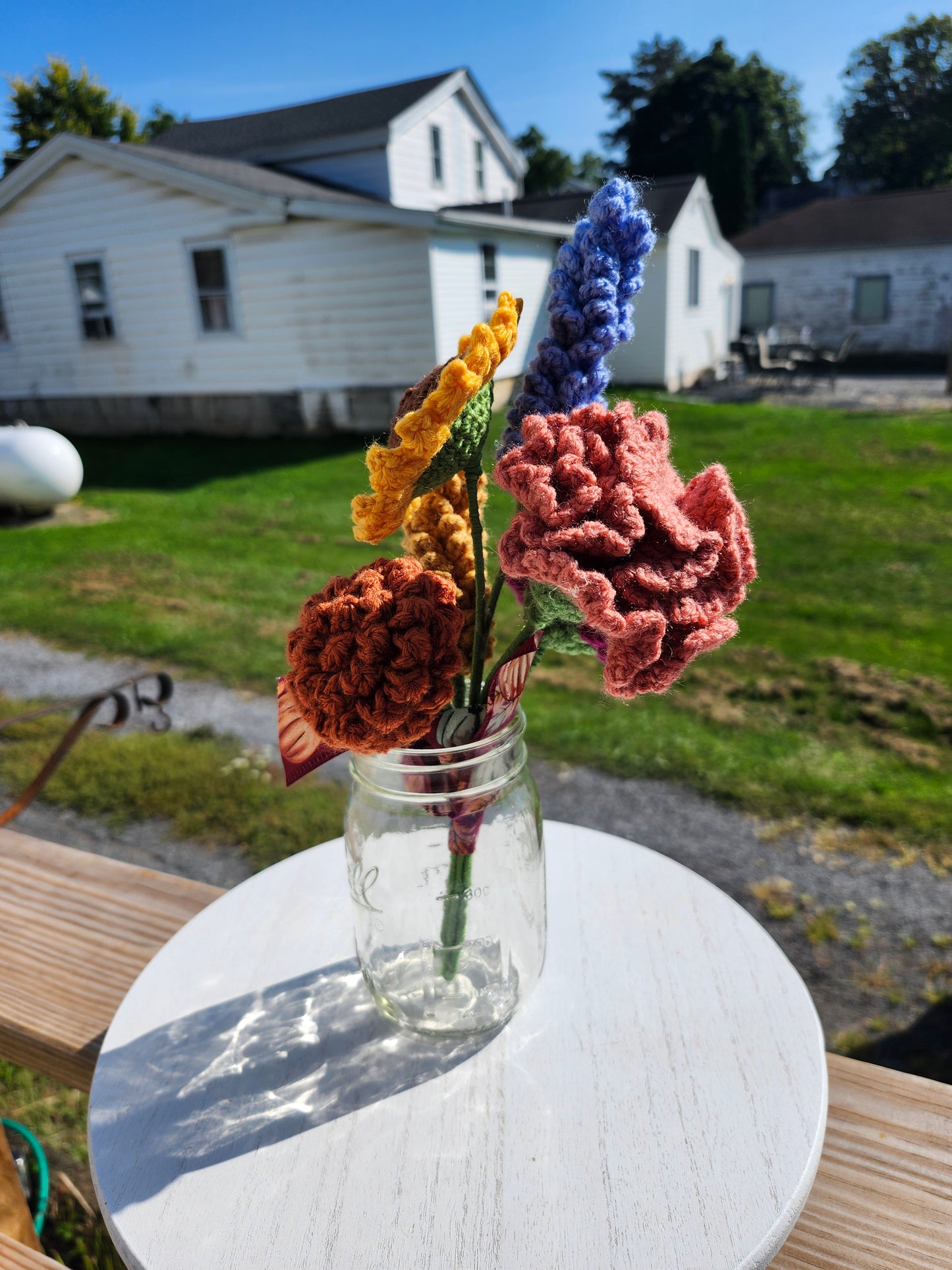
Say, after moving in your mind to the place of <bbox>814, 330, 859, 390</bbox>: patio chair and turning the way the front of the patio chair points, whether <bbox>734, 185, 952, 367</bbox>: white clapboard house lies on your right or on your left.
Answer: on your right

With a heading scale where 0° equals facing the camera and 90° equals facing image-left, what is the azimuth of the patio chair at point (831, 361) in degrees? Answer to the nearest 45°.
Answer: approximately 90°

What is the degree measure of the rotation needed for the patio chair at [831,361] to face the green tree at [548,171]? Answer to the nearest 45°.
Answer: approximately 45° to its right

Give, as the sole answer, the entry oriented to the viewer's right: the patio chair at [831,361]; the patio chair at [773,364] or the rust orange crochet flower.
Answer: the patio chair at [773,364]

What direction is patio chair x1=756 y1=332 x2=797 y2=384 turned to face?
to the viewer's right

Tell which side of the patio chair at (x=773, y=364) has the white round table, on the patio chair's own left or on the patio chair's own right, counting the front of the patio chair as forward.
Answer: on the patio chair's own right

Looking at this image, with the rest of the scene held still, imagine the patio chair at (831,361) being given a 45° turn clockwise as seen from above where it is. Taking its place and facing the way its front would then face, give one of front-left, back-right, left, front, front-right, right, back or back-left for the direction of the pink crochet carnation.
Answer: back-left

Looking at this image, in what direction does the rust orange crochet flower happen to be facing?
toward the camera

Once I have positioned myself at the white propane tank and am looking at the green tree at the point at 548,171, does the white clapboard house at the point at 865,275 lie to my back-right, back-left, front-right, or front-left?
front-right

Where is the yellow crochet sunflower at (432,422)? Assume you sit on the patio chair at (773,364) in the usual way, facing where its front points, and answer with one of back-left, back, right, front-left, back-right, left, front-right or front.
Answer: right

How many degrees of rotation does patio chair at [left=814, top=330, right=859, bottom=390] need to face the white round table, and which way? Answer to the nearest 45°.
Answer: approximately 90° to its left

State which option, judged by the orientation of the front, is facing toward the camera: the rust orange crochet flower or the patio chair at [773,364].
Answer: the rust orange crochet flower
